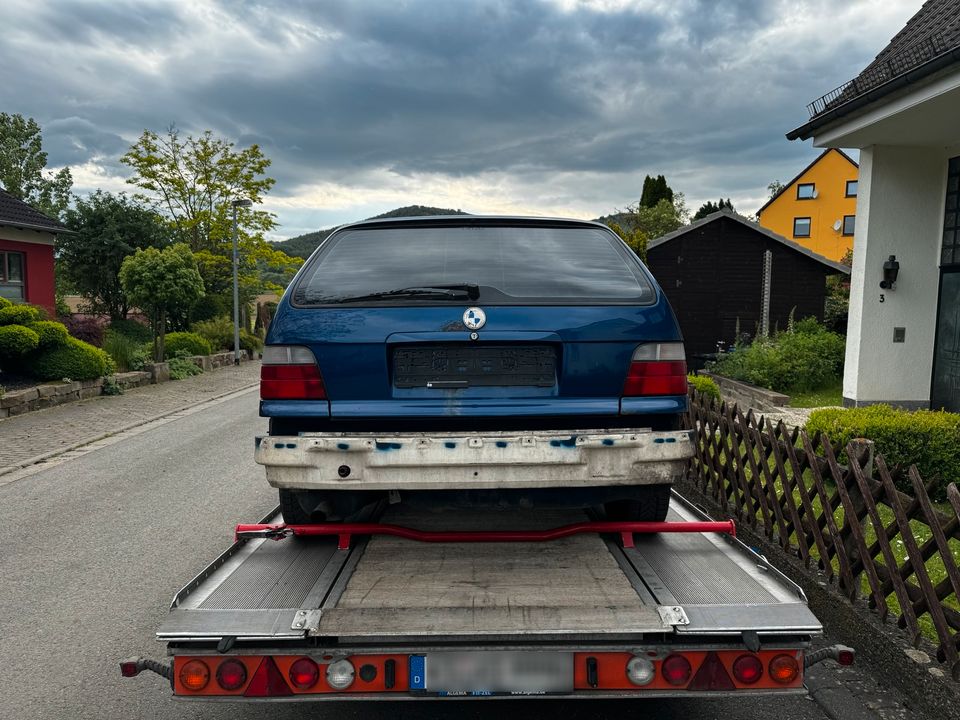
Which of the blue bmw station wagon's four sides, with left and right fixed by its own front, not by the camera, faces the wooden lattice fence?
right

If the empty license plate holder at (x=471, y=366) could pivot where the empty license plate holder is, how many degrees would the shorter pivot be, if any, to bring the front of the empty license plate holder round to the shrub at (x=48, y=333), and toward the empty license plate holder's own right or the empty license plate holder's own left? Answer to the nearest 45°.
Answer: approximately 135° to the empty license plate holder's own right

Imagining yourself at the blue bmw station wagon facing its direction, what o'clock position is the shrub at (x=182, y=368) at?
The shrub is roughly at 11 o'clock from the blue bmw station wagon.

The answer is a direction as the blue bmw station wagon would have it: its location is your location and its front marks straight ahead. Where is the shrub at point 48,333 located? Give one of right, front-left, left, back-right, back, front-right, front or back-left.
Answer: front-left

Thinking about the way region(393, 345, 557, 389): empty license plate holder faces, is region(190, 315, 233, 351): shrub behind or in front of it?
behind

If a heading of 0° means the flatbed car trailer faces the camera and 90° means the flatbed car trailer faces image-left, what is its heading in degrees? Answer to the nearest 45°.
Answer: approximately 180°

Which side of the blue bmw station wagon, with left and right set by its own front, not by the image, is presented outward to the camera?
back

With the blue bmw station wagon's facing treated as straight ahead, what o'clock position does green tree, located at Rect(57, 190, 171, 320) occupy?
The green tree is roughly at 11 o'clock from the blue bmw station wagon.

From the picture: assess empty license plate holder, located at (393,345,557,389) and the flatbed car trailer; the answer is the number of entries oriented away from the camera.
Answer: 1

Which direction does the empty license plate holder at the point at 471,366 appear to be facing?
toward the camera

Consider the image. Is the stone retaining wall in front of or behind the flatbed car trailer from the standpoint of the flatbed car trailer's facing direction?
in front

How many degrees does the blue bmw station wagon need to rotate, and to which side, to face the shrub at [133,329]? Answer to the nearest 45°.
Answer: approximately 45° to its left

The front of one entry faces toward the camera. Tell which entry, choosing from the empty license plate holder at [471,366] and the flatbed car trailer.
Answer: the empty license plate holder

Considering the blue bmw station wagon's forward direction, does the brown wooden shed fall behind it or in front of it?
in front

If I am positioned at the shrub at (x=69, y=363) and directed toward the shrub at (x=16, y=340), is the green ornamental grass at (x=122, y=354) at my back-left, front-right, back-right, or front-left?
back-right
